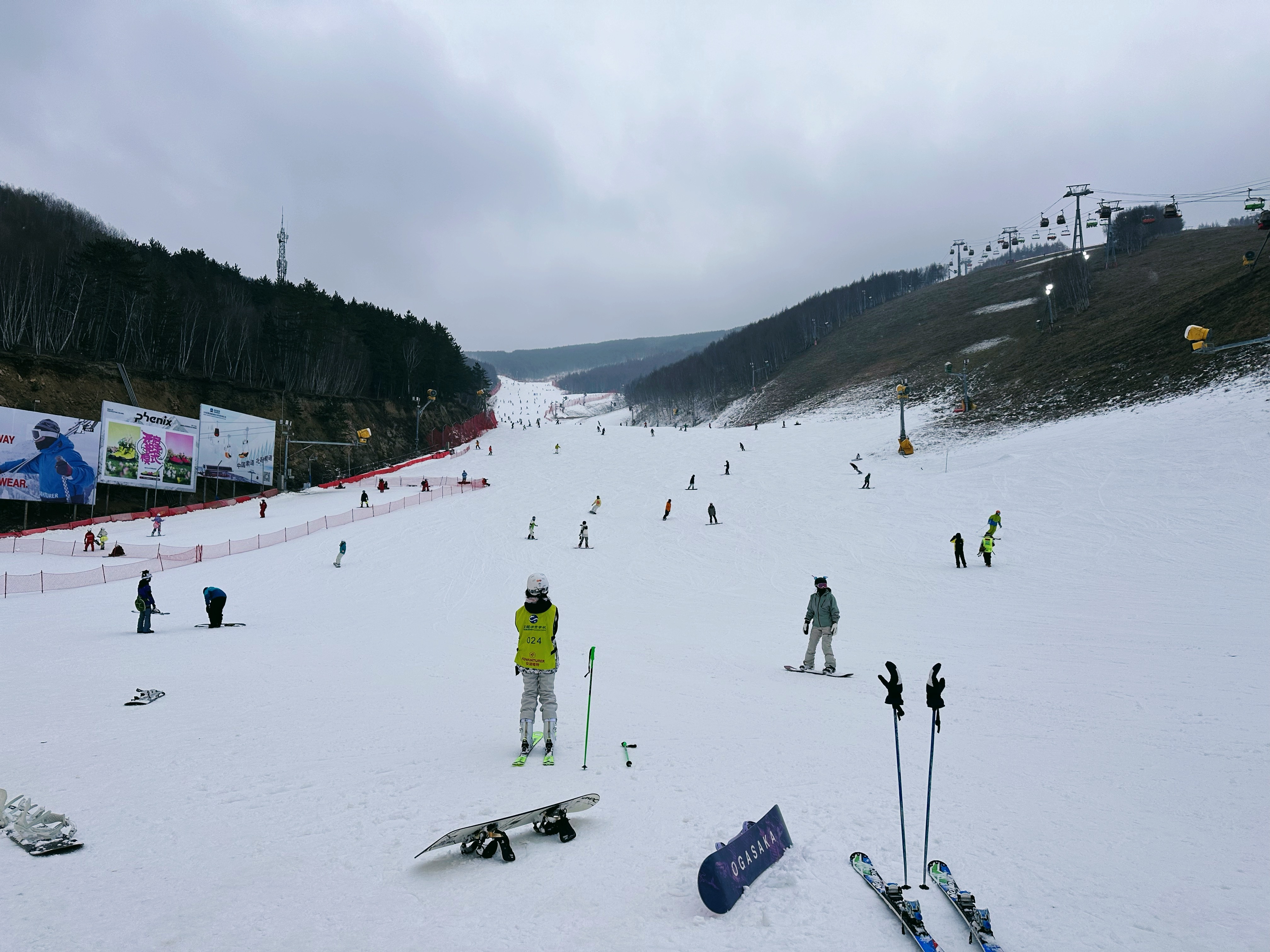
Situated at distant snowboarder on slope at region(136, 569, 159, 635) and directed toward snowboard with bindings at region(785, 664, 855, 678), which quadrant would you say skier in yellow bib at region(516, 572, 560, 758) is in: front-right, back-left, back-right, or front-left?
front-right

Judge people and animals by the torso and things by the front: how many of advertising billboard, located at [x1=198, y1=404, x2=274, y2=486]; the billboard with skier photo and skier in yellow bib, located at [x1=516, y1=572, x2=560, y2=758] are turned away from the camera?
1

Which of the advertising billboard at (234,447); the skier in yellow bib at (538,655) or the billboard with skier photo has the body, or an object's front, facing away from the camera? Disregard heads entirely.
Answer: the skier in yellow bib

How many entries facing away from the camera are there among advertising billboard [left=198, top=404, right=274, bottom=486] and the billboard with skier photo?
0

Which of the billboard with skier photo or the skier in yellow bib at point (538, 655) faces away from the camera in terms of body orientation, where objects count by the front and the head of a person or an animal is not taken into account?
the skier in yellow bib

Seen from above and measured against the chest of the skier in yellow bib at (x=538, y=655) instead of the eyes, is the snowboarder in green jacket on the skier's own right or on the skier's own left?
on the skier's own right

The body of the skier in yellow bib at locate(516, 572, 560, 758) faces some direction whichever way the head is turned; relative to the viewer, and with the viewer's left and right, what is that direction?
facing away from the viewer

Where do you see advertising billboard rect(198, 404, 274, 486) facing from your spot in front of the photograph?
facing the viewer and to the right of the viewer

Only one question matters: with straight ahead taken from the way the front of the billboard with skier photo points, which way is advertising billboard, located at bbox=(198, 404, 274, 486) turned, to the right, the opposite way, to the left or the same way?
the same way

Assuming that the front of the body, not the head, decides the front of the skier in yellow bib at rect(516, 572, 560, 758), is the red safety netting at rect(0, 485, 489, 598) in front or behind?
in front

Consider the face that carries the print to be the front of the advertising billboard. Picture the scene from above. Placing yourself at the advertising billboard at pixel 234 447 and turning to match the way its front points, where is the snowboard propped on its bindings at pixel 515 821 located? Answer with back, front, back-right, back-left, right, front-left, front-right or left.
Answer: front-right

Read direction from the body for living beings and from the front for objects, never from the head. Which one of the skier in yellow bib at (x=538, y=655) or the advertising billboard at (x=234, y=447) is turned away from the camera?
the skier in yellow bib

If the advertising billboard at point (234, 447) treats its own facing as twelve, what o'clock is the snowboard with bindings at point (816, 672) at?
The snowboard with bindings is roughly at 1 o'clock from the advertising billboard.
